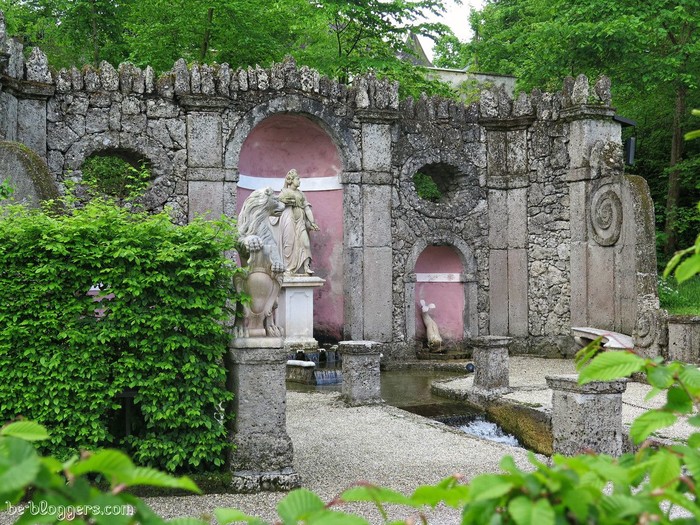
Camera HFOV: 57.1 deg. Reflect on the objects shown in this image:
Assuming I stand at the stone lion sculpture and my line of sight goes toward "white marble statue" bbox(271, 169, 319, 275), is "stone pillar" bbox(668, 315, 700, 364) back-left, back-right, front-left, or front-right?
front-right

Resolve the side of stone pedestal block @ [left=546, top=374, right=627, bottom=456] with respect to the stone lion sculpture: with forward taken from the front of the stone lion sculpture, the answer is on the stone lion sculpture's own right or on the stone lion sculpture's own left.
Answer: on the stone lion sculpture's own left

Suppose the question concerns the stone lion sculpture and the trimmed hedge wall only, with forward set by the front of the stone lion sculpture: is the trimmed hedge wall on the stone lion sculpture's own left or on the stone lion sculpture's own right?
on the stone lion sculpture's own right

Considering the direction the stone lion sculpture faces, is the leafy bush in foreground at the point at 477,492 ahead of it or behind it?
ahead

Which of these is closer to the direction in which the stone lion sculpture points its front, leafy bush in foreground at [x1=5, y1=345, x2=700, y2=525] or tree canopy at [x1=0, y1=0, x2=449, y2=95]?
the leafy bush in foreground

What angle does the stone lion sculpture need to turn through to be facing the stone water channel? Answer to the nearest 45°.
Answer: approximately 90° to its left

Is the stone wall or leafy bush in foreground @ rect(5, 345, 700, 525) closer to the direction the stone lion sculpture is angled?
the leafy bush in foreground

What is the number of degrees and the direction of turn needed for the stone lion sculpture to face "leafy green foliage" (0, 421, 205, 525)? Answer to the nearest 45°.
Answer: approximately 45° to its right

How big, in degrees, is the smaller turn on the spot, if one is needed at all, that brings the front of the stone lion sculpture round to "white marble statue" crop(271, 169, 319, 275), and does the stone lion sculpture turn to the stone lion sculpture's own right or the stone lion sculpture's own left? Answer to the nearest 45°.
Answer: approximately 135° to the stone lion sculpture's own left

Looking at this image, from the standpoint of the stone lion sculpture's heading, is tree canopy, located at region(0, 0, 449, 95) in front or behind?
behind

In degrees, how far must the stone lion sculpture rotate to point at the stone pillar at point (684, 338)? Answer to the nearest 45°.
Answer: approximately 90° to its left

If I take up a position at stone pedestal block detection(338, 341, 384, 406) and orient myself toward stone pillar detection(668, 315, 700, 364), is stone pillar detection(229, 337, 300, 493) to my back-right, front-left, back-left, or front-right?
back-right
